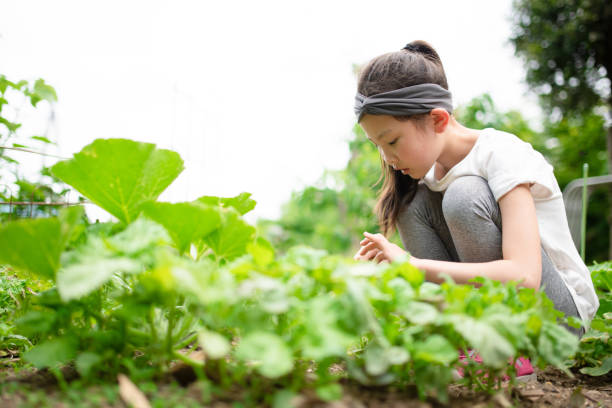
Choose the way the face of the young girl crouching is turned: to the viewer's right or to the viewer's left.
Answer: to the viewer's left

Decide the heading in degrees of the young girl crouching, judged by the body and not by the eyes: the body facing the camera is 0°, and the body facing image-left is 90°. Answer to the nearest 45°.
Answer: approximately 45°

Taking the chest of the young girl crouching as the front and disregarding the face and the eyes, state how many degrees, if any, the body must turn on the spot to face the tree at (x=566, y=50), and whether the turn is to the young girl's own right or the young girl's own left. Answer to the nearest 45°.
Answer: approximately 135° to the young girl's own right
